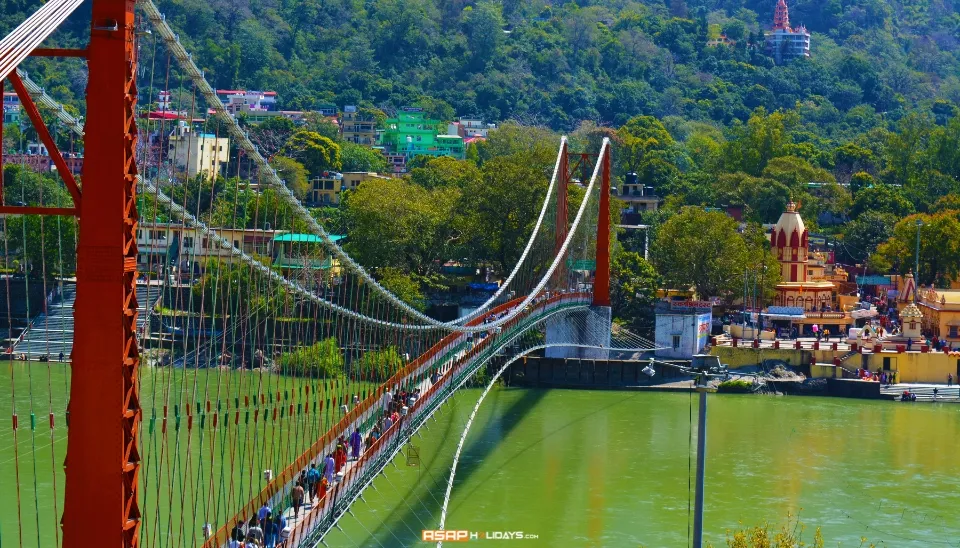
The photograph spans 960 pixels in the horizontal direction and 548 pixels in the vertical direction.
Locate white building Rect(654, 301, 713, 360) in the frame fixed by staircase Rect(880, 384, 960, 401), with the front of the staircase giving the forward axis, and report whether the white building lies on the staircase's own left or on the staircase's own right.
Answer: on the staircase's own right

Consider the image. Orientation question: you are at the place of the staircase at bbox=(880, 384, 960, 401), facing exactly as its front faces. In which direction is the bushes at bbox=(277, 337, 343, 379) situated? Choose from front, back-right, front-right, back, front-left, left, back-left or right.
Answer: front-right

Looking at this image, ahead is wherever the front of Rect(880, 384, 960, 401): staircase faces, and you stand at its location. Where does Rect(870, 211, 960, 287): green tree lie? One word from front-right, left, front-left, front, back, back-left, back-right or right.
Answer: back

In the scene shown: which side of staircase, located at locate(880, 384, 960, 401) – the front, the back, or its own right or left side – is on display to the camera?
front

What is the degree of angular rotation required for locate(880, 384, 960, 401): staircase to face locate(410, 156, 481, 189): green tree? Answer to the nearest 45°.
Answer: approximately 135° to its right

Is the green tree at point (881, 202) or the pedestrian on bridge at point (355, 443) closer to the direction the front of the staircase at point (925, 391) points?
the pedestrian on bridge

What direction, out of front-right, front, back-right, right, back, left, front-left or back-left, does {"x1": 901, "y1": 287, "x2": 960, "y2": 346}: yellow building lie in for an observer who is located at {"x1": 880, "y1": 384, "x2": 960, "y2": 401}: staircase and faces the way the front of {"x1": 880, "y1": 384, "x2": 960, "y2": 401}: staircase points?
back

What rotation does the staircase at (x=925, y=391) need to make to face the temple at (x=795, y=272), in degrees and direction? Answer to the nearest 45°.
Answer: approximately 135° to its right

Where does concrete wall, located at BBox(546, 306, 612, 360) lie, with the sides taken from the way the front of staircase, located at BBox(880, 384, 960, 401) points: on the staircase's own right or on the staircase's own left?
on the staircase's own right

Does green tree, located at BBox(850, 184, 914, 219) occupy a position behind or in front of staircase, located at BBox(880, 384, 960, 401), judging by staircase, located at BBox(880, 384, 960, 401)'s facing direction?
behind

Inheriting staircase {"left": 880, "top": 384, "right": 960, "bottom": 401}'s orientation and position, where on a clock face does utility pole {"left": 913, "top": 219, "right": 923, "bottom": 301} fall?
The utility pole is roughly at 6 o'clock from the staircase.

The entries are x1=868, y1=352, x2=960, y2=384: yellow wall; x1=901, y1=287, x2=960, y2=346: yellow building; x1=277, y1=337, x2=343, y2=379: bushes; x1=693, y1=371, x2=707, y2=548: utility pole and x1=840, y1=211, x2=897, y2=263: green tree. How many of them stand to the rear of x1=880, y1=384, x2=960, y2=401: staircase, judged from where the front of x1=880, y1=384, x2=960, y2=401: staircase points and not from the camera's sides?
3

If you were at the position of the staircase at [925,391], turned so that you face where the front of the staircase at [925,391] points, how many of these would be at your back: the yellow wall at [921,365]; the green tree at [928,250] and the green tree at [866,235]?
3
